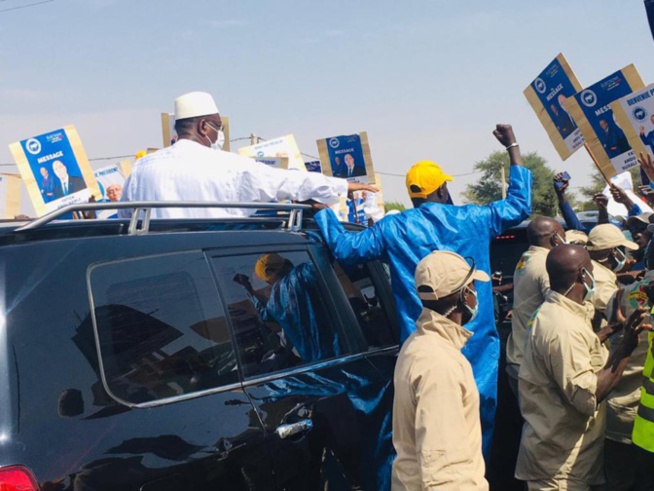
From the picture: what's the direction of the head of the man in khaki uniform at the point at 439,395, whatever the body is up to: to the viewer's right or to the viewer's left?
to the viewer's right

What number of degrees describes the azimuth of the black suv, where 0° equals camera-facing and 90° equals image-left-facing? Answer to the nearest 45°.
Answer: approximately 225°
